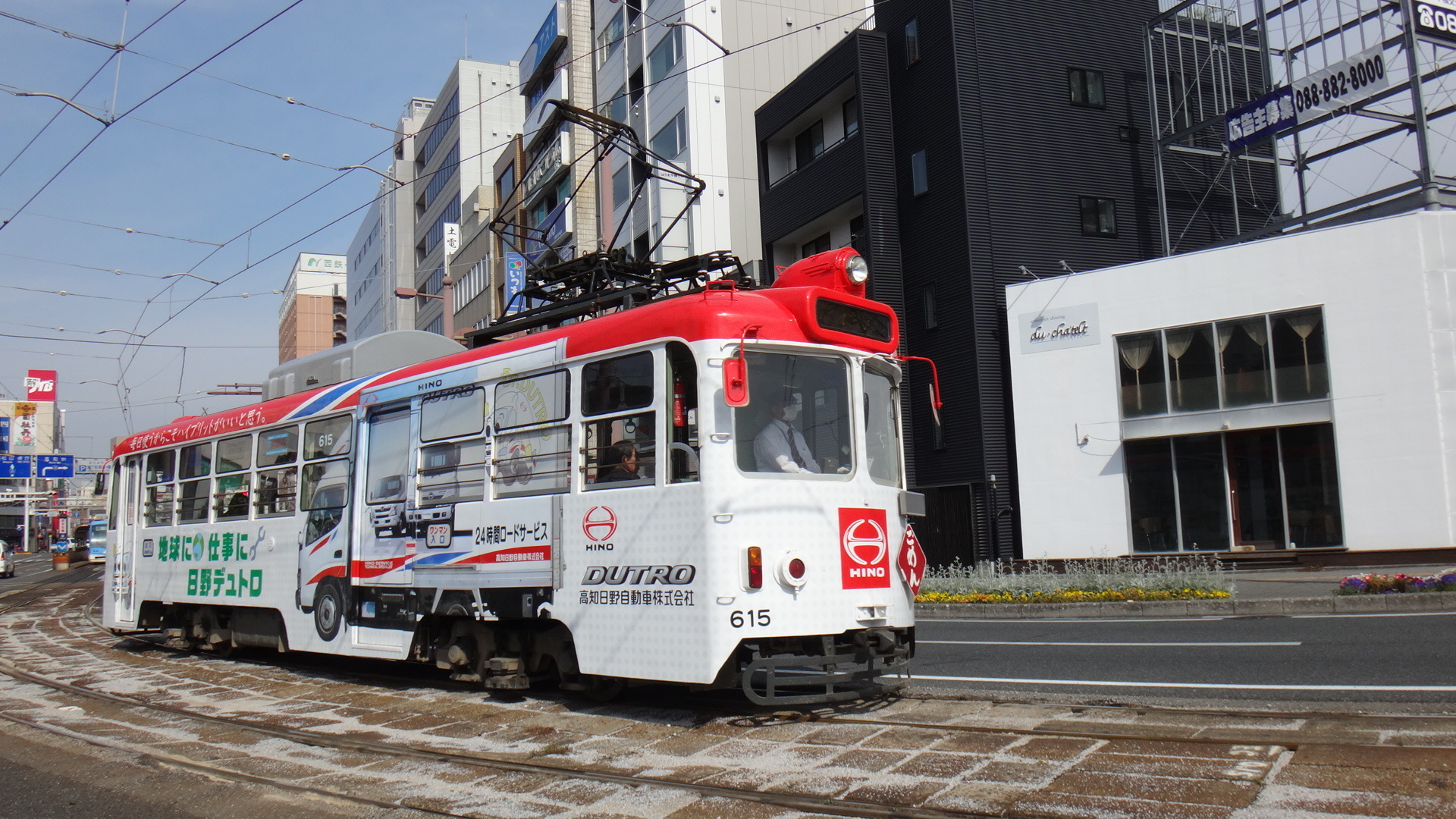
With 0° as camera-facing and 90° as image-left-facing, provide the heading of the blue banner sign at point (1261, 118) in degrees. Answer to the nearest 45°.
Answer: approximately 45°

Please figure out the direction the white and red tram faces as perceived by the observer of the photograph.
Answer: facing the viewer and to the right of the viewer

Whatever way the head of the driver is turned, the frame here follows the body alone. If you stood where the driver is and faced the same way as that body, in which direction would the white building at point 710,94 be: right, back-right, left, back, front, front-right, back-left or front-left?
back-left

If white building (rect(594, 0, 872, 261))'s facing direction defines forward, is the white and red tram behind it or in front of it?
in front

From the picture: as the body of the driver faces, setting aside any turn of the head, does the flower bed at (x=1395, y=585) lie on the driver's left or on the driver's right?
on the driver's left

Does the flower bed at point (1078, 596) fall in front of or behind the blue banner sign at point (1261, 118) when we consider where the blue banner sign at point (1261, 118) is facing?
in front

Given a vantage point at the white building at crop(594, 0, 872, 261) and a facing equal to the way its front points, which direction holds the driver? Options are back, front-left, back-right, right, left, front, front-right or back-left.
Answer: front-left

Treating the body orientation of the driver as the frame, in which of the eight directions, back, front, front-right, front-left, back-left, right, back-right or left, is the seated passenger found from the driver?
back-right

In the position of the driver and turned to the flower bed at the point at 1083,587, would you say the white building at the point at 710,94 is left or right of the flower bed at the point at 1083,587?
left

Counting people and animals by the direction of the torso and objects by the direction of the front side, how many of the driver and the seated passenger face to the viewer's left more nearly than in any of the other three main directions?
0

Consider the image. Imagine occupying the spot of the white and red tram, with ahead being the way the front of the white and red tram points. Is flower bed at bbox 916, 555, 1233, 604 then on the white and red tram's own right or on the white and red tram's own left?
on the white and red tram's own left

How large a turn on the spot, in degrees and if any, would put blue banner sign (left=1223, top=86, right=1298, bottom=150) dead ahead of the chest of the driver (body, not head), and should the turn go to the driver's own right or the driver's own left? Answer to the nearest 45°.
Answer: approximately 90° to the driver's own left
